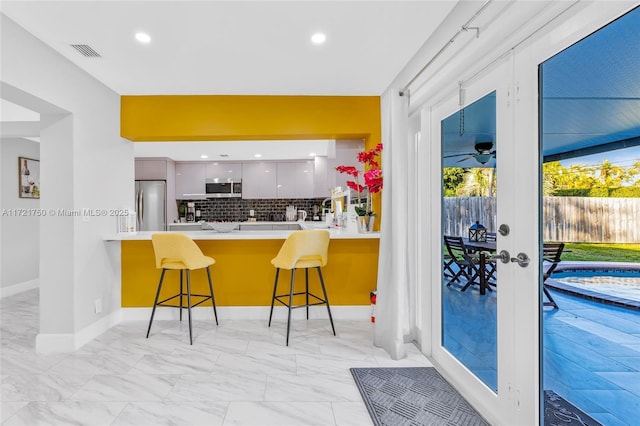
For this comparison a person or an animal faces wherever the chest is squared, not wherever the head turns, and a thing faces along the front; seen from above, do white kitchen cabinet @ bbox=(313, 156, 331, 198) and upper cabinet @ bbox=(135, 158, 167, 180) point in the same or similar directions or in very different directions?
same or similar directions

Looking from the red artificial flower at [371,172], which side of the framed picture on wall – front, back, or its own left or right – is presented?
front

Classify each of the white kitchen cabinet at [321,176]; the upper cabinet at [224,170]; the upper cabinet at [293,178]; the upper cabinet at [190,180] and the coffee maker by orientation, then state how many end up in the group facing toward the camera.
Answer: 5

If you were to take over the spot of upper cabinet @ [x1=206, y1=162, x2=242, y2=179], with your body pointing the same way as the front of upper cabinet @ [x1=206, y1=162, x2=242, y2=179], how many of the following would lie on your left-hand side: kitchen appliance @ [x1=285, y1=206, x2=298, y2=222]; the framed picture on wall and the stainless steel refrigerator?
1

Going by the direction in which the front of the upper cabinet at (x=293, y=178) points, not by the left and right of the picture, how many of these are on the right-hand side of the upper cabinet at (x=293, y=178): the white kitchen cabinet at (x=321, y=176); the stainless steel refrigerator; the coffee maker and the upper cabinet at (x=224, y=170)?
3

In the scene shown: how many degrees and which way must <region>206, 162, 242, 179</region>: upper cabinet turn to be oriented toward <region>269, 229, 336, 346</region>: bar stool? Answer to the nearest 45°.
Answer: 0° — it already faces it

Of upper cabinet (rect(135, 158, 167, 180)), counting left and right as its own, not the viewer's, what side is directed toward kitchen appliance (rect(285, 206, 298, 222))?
left

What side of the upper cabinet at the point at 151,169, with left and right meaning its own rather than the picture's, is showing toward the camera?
front

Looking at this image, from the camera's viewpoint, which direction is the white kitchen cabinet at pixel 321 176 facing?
toward the camera

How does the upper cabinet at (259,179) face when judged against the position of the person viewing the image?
facing the viewer

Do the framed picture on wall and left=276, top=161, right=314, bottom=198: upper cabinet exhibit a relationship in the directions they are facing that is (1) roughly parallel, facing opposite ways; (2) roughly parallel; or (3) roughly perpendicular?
roughly perpendicular

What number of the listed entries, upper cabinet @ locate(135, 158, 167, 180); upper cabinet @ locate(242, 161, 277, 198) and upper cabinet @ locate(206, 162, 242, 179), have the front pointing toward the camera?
3

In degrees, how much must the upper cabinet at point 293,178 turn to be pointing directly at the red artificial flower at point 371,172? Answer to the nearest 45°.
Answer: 0° — it already faces it

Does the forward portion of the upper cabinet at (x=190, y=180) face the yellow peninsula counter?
yes

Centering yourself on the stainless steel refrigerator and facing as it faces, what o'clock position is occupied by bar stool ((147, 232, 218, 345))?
The bar stool is roughly at 12 o'clock from the stainless steel refrigerator.

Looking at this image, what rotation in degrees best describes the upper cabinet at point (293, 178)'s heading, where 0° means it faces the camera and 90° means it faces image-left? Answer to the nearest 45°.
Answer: approximately 0°

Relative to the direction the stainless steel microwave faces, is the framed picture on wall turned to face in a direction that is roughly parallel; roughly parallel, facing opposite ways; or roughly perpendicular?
roughly perpendicular

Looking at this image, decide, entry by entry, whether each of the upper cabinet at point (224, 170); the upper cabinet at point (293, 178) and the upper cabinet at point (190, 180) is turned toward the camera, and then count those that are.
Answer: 3

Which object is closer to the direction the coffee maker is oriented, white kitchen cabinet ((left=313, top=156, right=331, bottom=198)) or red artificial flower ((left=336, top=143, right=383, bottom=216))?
the red artificial flower

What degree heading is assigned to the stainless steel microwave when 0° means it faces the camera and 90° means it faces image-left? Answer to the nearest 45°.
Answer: approximately 0°
